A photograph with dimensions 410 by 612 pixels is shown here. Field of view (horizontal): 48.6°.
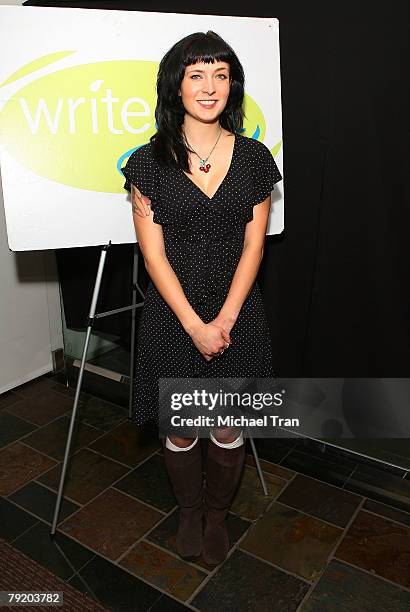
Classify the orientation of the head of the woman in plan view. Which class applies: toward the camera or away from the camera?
toward the camera

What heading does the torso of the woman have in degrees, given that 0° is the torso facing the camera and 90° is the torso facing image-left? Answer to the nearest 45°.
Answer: approximately 0°

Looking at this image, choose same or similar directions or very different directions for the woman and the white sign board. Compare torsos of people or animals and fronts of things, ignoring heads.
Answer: same or similar directions

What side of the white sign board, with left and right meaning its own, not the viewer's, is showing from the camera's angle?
front

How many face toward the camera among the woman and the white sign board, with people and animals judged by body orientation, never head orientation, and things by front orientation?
2
